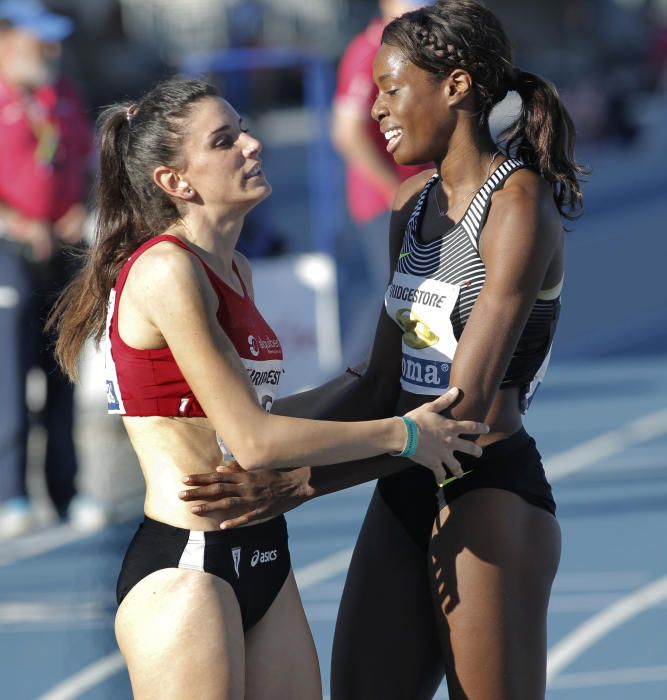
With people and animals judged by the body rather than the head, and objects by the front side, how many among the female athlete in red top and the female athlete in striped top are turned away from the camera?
0

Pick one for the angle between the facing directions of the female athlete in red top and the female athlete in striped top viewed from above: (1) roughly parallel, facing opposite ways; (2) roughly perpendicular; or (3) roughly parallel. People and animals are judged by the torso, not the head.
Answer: roughly perpendicular

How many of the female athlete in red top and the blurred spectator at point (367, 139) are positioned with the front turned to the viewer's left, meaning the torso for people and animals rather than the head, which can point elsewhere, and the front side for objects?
0

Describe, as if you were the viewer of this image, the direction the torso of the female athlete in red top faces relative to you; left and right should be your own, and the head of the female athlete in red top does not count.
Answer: facing the viewer and to the right of the viewer

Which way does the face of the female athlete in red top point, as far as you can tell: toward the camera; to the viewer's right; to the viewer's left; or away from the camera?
to the viewer's right

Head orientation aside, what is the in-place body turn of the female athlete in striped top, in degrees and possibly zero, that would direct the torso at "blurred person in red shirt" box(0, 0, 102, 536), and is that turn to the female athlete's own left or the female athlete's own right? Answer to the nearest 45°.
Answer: approximately 90° to the female athlete's own right

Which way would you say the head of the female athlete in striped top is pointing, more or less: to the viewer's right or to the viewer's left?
to the viewer's left

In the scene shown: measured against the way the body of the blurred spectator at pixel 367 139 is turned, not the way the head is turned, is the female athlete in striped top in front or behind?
in front

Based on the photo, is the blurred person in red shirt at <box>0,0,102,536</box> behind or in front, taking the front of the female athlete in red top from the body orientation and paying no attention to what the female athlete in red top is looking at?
behind
